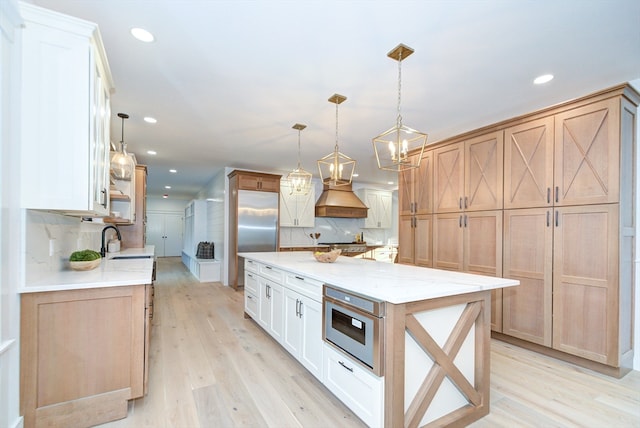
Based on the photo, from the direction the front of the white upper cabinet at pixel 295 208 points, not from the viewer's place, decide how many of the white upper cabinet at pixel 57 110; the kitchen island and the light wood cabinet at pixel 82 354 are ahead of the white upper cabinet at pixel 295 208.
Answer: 3

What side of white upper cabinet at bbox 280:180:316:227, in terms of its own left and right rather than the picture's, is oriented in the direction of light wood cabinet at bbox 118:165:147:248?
right

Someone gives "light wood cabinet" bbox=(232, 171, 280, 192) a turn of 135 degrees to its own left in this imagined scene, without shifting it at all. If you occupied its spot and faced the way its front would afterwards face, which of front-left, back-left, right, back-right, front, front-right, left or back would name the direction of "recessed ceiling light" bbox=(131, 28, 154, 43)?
back-right

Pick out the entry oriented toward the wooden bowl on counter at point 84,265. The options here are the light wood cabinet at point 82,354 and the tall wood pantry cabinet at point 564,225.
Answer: the tall wood pantry cabinet

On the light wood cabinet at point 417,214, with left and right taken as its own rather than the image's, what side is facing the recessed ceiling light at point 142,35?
front

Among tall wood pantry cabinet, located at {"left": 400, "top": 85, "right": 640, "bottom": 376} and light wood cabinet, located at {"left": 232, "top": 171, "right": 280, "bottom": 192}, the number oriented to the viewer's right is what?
0

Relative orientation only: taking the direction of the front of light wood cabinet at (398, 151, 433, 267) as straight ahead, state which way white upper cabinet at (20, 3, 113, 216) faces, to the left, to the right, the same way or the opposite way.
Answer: the opposite way

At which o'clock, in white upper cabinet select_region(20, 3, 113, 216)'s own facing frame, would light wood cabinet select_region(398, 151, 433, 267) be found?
The light wood cabinet is roughly at 12 o'clock from the white upper cabinet.

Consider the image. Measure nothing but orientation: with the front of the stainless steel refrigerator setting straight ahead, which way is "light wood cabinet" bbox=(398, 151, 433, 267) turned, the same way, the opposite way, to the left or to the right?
to the right

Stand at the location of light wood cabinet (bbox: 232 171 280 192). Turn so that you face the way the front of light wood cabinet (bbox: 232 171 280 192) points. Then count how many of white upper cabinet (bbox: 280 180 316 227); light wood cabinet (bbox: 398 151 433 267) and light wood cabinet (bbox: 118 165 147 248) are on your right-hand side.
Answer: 1

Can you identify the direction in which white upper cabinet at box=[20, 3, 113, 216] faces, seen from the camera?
facing to the right of the viewer

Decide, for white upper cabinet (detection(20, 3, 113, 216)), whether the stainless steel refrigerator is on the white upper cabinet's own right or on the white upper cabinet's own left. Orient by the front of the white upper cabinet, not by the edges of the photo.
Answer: on the white upper cabinet's own left

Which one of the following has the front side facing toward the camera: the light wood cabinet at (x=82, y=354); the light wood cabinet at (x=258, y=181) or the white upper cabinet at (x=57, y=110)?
the light wood cabinet at (x=258, y=181)
